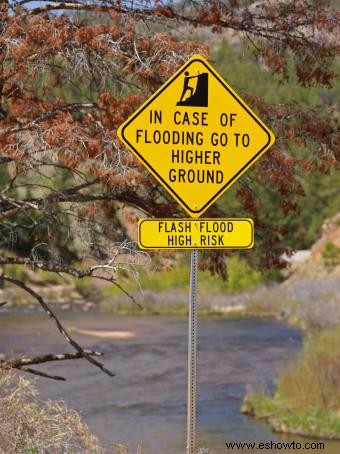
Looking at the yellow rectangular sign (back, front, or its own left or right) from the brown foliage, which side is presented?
back

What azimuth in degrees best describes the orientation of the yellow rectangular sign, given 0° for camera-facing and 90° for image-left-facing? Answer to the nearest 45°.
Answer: approximately 0°

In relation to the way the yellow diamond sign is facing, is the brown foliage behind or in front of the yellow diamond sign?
behind

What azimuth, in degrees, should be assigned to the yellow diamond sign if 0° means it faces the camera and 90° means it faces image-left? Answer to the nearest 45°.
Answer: approximately 0°

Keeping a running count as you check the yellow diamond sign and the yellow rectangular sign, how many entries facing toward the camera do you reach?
2

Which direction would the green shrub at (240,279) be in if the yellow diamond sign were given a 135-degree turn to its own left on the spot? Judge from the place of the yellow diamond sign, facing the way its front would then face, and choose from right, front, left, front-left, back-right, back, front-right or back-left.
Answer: front-left
